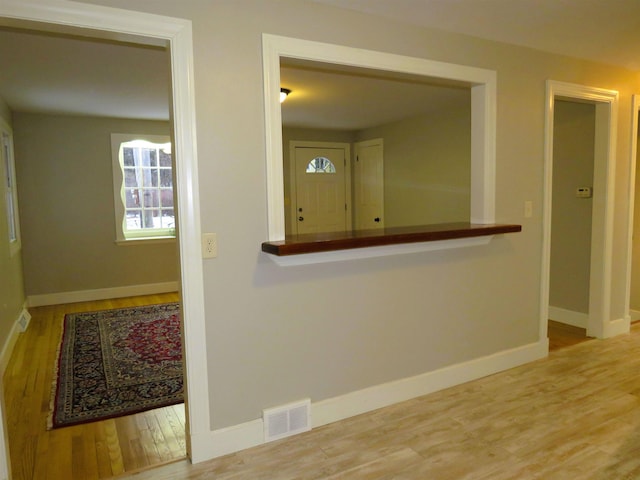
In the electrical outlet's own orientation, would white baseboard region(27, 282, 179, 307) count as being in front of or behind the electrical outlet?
behind

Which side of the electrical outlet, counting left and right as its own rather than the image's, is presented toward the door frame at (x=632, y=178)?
left

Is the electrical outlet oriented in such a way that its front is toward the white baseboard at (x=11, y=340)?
no

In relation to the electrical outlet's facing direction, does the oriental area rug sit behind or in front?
behind

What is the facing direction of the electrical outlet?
toward the camera

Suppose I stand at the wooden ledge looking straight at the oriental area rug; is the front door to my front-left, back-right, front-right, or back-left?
front-right

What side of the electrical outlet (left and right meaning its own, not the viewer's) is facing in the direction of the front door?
back

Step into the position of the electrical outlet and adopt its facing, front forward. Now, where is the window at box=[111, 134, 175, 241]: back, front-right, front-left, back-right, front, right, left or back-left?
back

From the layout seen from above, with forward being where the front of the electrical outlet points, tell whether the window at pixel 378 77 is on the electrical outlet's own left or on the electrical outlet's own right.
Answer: on the electrical outlet's own left

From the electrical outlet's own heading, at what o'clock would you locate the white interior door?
The white interior door is roughly at 7 o'clock from the electrical outlet.

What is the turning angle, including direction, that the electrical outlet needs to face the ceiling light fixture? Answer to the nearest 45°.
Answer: approximately 180°

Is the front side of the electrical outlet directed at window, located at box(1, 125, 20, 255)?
no
